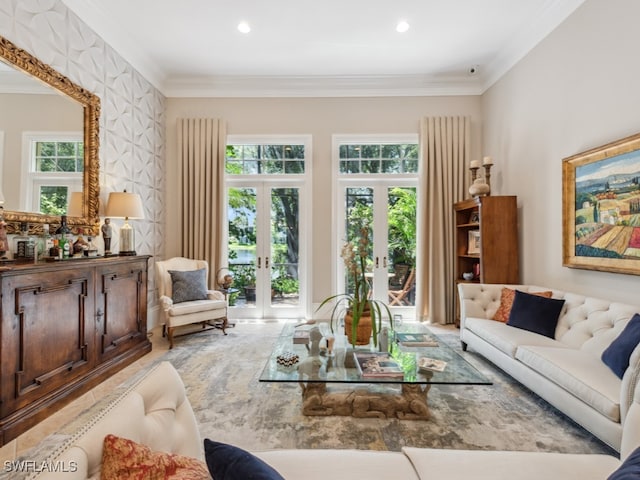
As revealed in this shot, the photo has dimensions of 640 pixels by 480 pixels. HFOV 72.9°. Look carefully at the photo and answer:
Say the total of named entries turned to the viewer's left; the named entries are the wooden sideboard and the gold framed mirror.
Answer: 0

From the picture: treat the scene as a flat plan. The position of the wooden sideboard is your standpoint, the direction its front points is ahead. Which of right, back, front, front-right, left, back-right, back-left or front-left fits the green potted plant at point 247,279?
left

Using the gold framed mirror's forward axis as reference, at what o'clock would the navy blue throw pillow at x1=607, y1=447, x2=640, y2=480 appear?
The navy blue throw pillow is roughly at 1 o'clock from the gold framed mirror.

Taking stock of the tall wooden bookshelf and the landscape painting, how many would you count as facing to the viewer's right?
0

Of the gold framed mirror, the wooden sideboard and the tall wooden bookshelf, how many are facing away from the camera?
0

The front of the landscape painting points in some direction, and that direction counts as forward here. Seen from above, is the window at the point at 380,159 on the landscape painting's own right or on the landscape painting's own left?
on the landscape painting's own right

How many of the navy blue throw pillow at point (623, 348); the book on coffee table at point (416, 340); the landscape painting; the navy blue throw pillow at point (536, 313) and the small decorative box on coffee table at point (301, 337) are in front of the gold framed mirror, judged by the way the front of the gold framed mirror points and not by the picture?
5

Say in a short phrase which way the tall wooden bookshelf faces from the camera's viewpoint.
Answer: facing the viewer and to the left of the viewer

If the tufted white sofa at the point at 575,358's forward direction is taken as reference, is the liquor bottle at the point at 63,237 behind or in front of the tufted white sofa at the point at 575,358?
in front

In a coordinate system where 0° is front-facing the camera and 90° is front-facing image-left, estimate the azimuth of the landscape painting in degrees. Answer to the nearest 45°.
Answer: approximately 45°

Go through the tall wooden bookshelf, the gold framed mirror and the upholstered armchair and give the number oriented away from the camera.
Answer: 0

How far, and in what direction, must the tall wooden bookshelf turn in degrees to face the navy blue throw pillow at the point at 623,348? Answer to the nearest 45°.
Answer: approximately 45° to its left
